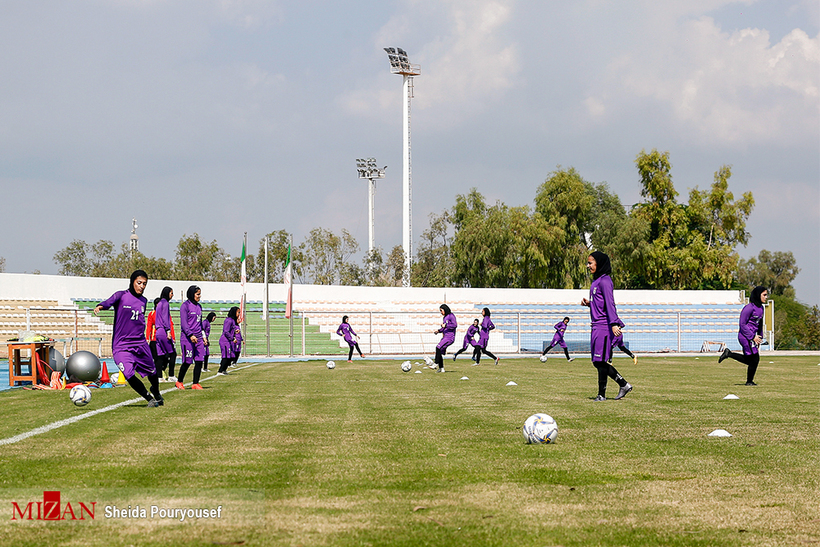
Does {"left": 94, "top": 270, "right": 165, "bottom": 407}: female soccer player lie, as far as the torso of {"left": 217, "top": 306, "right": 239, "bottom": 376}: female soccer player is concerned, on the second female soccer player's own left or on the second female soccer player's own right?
on the second female soccer player's own right

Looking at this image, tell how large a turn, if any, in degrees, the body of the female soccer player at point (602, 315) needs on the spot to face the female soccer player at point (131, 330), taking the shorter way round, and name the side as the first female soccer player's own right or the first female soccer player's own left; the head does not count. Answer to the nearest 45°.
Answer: approximately 45° to the first female soccer player's own left

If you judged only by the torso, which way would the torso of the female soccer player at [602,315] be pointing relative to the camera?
to the viewer's left
